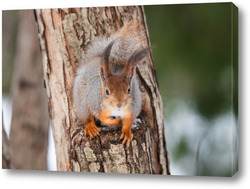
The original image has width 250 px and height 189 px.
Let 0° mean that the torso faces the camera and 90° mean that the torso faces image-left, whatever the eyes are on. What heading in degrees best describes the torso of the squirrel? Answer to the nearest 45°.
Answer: approximately 0°
